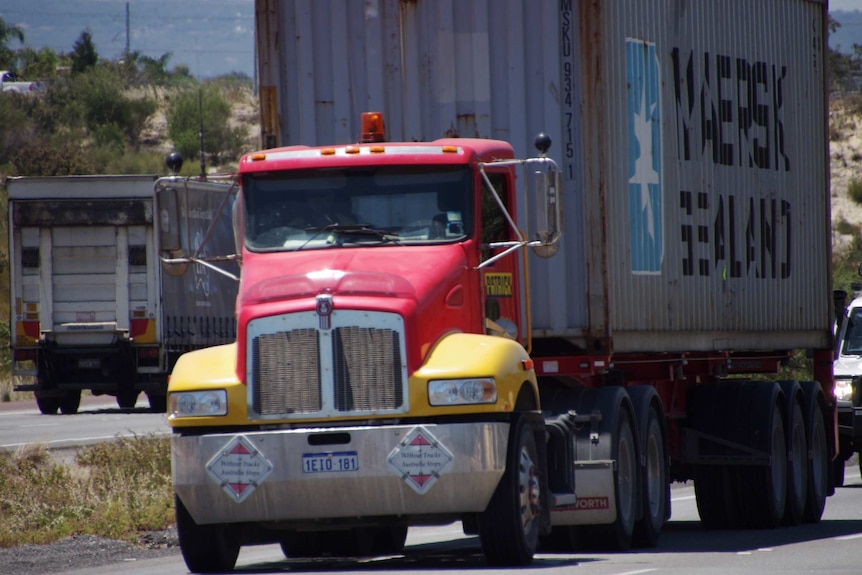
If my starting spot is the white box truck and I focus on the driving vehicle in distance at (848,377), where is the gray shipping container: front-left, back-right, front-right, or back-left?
front-right

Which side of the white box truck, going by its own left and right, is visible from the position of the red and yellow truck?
back

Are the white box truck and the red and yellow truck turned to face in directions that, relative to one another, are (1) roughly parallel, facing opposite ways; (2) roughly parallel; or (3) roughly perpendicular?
roughly parallel, facing opposite ways

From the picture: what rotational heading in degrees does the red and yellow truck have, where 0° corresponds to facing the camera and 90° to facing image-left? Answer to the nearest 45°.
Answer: approximately 0°

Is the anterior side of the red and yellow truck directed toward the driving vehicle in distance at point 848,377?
no

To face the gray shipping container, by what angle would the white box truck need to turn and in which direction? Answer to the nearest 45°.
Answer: approximately 180°

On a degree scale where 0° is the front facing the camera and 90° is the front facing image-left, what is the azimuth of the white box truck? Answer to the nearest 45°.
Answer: approximately 180°

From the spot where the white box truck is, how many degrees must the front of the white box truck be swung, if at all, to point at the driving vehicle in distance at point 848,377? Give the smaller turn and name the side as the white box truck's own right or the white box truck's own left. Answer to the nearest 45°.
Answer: approximately 135° to the white box truck's own right

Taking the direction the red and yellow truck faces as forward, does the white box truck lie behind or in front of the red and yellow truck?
behind

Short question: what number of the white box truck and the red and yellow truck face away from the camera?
1
